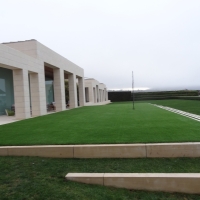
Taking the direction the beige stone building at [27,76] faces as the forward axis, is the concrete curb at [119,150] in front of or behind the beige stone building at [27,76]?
in front

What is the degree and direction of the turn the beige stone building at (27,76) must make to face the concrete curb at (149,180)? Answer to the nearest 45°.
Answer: approximately 45° to its right

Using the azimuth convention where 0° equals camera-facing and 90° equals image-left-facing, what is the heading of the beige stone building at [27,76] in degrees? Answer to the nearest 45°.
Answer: approximately 315°
